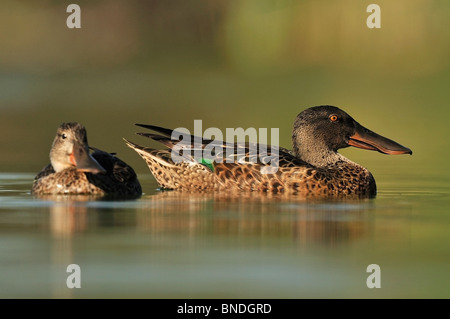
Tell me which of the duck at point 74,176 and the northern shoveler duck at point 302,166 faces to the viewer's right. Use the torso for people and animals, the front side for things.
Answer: the northern shoveler duck

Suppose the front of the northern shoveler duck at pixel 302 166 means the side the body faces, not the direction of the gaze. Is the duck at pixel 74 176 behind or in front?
behind

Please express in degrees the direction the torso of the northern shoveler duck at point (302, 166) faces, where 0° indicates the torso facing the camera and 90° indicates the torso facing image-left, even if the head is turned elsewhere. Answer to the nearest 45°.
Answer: approximately 270°

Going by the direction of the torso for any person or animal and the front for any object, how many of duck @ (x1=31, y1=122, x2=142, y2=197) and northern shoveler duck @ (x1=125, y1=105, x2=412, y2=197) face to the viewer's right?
1
